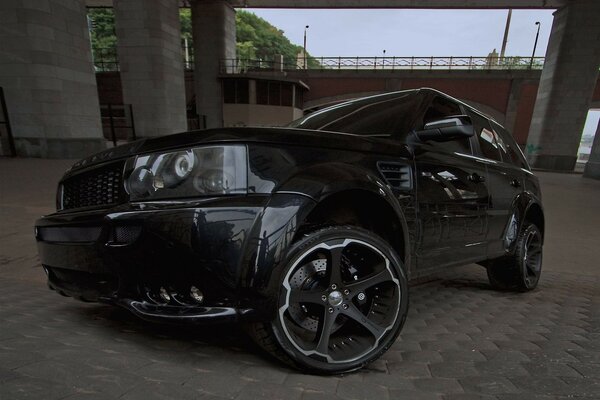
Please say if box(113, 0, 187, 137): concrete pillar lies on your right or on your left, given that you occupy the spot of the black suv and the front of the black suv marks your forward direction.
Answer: on your right

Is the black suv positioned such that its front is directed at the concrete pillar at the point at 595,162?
no

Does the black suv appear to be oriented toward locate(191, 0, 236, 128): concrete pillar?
no

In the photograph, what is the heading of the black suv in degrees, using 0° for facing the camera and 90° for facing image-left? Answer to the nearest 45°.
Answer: approximately 45°

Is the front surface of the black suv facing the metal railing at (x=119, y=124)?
no

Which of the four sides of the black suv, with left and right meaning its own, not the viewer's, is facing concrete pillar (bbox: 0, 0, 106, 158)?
right

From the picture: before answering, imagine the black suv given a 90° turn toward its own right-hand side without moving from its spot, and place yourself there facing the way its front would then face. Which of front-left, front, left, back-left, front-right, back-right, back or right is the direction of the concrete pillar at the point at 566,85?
right

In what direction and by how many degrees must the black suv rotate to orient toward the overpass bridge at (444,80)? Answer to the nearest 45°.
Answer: approximately 180°

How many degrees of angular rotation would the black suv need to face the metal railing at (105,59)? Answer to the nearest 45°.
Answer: approximately 90° to its right

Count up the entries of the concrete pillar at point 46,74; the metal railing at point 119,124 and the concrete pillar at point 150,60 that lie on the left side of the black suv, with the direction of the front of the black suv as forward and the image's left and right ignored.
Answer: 0
